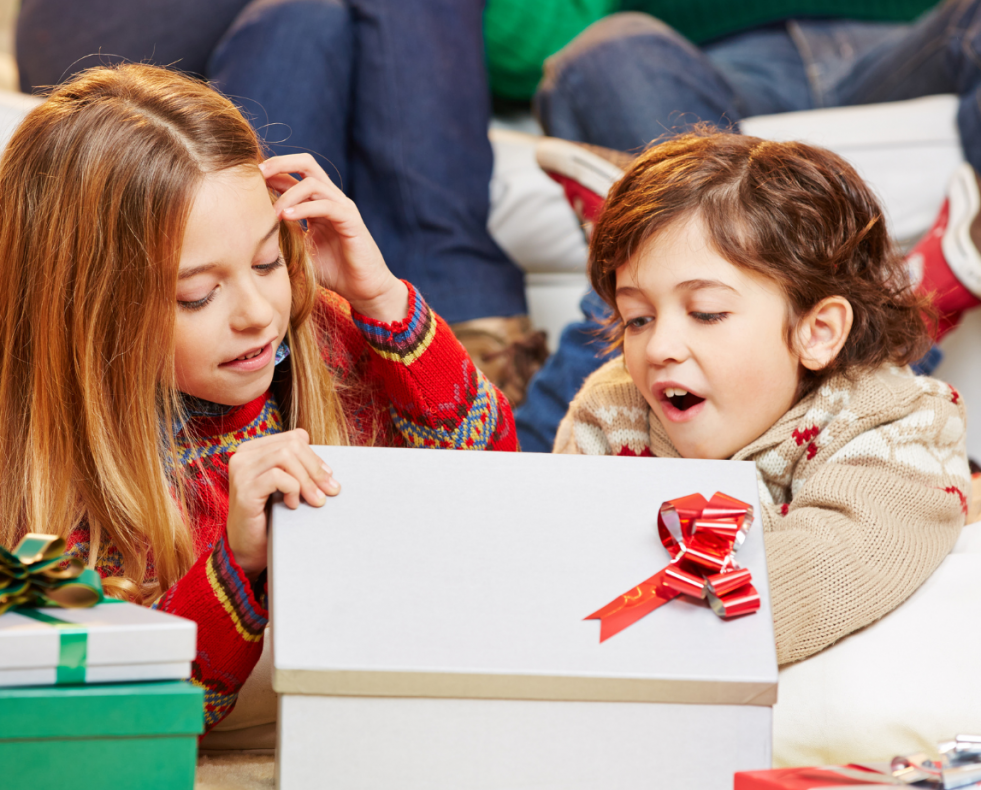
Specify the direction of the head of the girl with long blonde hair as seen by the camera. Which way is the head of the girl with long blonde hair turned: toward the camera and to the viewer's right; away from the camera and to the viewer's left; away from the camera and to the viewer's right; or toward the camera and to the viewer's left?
toward the camera and to the viewer's right

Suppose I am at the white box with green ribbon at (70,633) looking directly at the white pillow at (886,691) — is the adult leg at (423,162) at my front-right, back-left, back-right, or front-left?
front-left

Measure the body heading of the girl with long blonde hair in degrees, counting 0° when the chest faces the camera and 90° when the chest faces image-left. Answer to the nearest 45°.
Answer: approximately 315°

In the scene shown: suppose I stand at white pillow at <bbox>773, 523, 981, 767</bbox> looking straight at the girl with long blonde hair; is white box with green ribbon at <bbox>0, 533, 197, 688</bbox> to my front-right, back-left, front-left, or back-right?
front-left

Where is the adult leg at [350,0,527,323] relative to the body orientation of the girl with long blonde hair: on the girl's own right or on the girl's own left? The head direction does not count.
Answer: on the girl's own left
